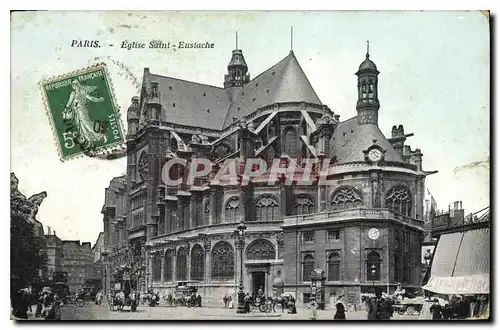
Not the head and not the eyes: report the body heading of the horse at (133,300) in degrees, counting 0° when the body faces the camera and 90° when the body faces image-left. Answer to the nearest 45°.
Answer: approximately 0°

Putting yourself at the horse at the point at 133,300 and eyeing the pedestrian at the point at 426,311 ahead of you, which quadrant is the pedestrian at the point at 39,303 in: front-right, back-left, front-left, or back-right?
back-right

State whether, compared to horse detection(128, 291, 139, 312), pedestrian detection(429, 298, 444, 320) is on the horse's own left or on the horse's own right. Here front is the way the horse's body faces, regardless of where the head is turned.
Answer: on the horse's own left

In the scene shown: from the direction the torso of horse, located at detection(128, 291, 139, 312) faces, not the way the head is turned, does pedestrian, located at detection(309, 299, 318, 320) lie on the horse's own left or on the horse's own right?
on the horse's own left

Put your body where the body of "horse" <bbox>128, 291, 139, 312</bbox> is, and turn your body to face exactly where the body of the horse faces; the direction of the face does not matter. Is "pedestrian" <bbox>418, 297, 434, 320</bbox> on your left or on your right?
on your left
